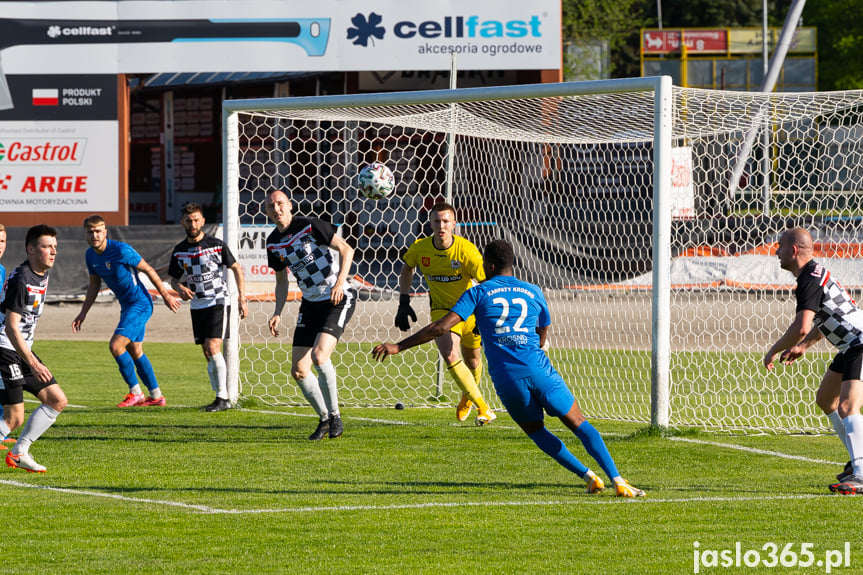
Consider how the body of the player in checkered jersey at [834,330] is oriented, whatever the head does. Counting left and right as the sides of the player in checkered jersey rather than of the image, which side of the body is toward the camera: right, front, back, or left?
left

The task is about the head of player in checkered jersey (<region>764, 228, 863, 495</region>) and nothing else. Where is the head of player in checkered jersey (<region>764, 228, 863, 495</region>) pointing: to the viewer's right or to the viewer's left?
to the viewer's left

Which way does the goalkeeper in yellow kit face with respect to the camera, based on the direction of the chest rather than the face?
toward the camera

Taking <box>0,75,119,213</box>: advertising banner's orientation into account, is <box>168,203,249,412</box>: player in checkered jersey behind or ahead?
ahead

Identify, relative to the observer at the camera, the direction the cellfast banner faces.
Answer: facing the viewer

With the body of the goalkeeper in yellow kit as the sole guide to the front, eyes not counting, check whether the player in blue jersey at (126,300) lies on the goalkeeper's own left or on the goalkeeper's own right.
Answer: on the goalkeeper's own right

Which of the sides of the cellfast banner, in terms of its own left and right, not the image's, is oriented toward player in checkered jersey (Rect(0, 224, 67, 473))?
front

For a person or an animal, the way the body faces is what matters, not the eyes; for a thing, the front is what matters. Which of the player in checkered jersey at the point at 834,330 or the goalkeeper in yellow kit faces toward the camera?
the goalkeeper in yellow kit

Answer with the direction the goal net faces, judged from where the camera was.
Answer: facing the viewer and to the left of the viewer

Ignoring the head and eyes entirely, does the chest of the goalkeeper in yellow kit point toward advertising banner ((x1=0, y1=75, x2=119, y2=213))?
no

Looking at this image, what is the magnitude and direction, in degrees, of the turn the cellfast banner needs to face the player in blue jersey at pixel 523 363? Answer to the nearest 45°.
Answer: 0° — it already faces them

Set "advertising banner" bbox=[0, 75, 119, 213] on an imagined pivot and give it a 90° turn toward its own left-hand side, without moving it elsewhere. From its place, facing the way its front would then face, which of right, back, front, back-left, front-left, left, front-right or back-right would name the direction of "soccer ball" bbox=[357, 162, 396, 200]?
right

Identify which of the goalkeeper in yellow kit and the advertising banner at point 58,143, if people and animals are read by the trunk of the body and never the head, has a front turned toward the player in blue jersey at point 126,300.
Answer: the advertising banner

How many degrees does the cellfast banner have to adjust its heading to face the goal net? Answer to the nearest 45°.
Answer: approximately 45° to its left

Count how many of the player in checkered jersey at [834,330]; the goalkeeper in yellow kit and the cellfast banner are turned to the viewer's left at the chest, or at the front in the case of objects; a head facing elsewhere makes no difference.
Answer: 1

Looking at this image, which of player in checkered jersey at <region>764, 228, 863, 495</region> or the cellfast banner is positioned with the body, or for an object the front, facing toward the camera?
the cellfast banner

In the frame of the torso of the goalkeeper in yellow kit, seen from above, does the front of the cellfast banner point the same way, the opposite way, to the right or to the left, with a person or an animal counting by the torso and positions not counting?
the same way

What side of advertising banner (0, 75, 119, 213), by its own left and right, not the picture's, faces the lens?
front

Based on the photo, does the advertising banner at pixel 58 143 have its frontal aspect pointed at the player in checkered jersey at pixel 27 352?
yes

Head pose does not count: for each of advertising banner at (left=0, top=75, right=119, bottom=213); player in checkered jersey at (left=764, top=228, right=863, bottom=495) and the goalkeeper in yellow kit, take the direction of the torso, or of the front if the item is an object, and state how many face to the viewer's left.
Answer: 1
